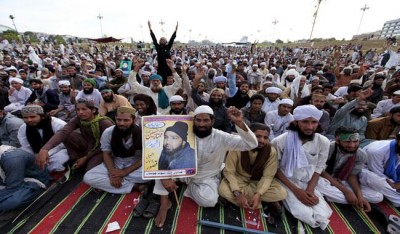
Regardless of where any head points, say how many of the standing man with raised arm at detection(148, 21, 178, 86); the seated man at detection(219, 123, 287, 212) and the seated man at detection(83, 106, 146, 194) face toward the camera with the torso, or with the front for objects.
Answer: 3

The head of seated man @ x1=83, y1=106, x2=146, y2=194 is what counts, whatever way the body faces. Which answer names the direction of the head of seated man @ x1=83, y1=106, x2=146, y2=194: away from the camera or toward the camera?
toward the camera

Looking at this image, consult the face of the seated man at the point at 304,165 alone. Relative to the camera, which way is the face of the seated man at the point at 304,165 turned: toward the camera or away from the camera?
toward the camera

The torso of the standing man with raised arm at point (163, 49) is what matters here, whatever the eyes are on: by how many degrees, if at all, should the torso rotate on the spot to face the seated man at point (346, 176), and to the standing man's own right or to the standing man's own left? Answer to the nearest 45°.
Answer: approximately 45° to the standing man's own left

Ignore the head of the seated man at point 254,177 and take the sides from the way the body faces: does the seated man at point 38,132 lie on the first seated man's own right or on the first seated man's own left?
on the first seated man's own right

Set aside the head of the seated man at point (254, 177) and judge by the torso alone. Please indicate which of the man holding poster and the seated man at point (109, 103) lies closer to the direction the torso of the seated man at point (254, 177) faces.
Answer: the man holding poster

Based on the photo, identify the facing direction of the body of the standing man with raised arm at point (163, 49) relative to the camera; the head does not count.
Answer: toward the camera

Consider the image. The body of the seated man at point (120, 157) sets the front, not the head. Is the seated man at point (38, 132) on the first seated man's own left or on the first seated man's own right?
on the first seated man's own right

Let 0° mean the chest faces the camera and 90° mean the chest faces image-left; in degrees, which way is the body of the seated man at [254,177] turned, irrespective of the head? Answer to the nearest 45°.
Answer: approximately 0°

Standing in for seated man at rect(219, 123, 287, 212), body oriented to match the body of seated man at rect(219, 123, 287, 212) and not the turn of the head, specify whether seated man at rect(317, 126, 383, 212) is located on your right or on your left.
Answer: on your left

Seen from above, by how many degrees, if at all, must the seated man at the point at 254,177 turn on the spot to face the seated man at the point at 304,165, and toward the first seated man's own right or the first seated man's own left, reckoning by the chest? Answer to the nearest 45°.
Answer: approximately 90° to the first seated man's own left

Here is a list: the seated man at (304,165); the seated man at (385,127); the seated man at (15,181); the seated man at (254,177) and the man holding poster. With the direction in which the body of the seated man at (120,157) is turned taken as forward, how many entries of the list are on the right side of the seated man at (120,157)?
1

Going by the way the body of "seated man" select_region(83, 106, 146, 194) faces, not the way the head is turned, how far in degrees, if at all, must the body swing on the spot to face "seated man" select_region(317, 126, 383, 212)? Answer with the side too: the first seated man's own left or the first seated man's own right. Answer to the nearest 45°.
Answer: approximately 45° to the first seated man's own left

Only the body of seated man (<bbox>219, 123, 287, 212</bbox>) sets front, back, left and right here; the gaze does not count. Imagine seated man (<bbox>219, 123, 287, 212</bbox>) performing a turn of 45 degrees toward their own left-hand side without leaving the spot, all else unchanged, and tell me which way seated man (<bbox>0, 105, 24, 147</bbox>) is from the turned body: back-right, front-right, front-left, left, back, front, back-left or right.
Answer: back-right

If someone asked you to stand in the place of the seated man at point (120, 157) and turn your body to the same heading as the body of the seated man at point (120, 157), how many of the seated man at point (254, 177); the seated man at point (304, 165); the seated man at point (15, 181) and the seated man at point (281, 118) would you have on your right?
1
